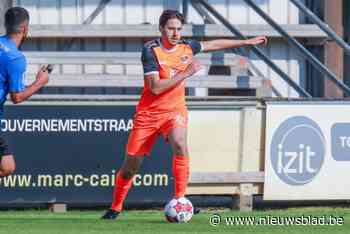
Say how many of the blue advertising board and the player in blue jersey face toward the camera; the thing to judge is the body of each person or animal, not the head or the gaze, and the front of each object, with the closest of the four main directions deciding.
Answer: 1

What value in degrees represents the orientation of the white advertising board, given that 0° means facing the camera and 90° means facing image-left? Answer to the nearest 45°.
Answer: approximately 0°

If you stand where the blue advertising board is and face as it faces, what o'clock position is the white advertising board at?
The white advertising board is roughly at 9 o'clock from the blue advertising board.

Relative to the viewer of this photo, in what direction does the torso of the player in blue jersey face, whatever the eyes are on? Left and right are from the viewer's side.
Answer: facing away from the viewer and to the right of the viewer

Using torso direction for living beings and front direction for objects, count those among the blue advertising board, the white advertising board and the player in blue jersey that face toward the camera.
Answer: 2

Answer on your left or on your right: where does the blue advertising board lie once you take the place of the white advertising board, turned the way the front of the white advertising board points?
on your right

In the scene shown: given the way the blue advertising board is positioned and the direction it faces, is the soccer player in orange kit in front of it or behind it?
in front

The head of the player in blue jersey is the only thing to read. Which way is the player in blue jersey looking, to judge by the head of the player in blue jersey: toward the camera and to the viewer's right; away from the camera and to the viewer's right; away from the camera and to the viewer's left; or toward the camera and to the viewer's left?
away from the camera and to the viewer's right

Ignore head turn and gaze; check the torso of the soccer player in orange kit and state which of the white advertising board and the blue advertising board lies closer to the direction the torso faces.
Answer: the white advertising board
